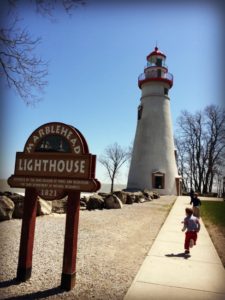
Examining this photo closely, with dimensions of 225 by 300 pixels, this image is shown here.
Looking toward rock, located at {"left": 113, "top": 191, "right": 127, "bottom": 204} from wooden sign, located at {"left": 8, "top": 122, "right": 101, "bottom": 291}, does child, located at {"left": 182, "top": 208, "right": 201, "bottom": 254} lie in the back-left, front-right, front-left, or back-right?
front-right

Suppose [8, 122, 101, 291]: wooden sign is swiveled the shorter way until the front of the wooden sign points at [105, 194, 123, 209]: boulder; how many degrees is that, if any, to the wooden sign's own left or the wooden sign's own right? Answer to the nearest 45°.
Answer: approximately 135° to the wooden sign's own right

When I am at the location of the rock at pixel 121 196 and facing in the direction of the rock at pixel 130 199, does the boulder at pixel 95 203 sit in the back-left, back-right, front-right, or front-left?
back-right

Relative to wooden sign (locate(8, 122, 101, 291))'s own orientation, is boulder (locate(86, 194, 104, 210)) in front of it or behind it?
behind

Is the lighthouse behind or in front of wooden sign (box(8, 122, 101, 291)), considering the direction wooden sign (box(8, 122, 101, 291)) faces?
behind

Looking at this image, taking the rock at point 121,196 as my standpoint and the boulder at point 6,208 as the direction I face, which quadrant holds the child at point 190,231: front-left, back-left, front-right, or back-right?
front-left

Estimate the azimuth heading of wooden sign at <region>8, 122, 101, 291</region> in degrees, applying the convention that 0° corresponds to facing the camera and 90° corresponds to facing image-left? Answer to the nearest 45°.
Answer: approximately 45°

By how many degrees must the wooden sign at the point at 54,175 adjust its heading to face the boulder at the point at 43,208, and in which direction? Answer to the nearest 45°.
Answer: approximately 135° to its right

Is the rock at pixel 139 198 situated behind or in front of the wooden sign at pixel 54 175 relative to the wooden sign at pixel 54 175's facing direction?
behind

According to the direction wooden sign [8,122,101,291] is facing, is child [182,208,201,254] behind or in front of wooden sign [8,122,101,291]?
behind

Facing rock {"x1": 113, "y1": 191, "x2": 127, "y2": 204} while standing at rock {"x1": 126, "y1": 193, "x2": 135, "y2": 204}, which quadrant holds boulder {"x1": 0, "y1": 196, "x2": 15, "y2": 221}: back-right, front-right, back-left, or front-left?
front-left

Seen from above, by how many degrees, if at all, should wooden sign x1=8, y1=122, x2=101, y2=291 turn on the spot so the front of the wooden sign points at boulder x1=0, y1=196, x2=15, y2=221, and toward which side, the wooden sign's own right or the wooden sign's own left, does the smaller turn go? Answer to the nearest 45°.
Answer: approximately 135° to the wooden sign's own right
